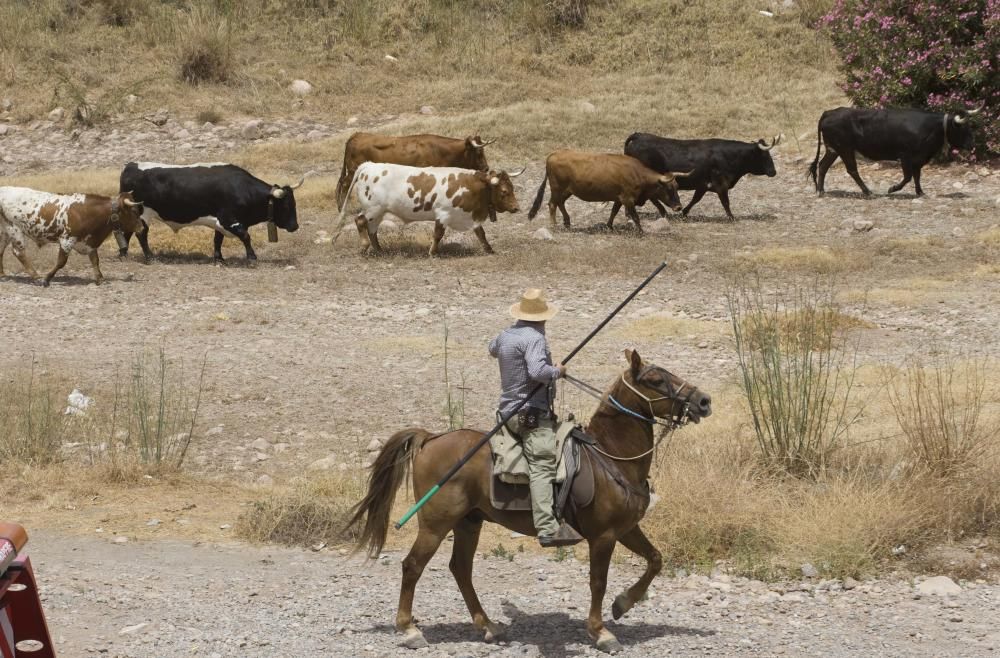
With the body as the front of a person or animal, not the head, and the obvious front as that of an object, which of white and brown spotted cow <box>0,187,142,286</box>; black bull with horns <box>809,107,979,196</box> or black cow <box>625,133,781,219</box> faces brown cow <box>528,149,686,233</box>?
the white and brown spotted cow

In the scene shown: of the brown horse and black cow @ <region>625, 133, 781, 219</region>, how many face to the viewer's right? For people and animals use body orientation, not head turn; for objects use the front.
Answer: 2

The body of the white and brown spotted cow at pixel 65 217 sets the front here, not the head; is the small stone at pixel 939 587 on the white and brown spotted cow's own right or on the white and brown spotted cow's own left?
on the white and brown spotted cow's own right

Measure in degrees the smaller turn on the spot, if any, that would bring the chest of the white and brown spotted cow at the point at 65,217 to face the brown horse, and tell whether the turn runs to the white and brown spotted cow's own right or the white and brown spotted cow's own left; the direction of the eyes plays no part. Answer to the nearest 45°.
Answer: approximately 90° to the white and brown spotted cow's own right

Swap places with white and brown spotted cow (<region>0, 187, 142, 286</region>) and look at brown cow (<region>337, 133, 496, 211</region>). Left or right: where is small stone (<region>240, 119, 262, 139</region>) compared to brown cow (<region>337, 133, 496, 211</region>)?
left

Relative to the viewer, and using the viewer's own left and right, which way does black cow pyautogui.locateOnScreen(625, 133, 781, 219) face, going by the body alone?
facing to the right of the viewer

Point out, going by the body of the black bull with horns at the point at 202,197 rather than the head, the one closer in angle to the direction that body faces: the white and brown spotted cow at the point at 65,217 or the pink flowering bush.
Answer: the pink flowering bush

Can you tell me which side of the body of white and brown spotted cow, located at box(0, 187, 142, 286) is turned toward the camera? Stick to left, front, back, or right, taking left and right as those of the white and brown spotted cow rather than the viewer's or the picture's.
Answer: right

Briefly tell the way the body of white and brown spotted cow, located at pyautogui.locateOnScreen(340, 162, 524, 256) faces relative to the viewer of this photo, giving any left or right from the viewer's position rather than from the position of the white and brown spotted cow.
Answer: facing to the right of the viewer

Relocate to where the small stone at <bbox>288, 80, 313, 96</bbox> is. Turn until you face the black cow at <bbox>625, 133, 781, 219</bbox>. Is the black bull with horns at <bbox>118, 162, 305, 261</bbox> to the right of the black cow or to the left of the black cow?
right

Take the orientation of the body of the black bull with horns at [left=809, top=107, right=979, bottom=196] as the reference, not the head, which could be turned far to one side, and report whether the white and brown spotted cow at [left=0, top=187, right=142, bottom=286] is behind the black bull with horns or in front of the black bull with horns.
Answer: behind

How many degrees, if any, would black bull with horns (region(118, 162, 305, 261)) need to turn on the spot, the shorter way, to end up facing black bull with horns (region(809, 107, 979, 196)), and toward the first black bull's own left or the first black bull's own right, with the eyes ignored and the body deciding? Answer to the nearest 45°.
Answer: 0° — it already faces it
